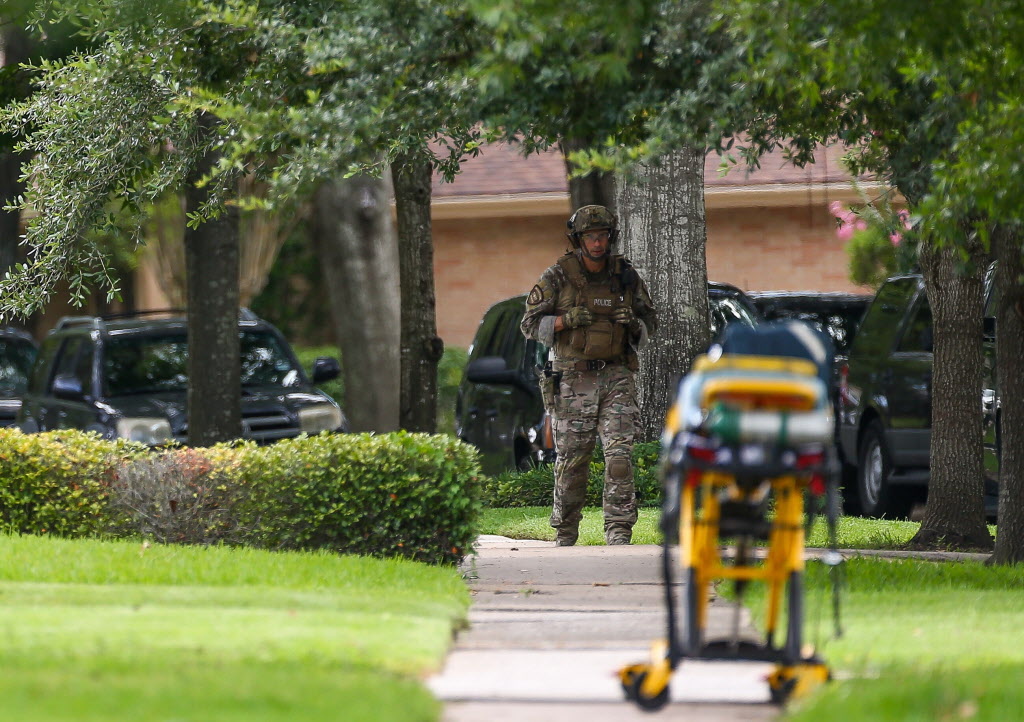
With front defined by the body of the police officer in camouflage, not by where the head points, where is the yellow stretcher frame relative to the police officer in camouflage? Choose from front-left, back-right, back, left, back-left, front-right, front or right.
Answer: front

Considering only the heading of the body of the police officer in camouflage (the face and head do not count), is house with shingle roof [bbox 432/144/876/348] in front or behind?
behind

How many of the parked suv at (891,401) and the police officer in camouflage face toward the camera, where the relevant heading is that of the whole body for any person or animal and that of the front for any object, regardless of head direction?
1

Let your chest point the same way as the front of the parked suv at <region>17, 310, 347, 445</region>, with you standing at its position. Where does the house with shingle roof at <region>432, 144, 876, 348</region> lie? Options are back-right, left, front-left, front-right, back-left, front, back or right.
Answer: left

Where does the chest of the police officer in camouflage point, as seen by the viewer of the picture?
toward the camera

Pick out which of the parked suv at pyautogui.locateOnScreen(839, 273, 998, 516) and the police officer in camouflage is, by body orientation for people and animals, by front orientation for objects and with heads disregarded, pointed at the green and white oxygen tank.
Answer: the police officer in camouflage

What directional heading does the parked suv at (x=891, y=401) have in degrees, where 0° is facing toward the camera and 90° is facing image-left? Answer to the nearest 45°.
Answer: approximately 225°

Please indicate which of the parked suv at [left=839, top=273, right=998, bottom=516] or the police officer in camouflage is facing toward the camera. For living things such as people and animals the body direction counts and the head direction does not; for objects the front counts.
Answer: the police officer in camouflage

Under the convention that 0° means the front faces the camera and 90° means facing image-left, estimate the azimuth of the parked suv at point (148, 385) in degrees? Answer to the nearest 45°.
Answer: approximately 315°

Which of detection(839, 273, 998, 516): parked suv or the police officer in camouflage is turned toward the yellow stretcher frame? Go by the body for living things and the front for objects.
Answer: the police officer in camouflage

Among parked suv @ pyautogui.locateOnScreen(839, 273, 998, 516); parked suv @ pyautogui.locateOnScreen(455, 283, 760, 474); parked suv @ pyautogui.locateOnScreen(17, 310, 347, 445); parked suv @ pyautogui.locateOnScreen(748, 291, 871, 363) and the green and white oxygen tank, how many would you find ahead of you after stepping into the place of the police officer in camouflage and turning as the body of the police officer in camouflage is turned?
1

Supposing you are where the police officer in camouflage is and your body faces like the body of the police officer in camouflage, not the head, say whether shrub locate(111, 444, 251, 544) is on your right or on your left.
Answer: on your right

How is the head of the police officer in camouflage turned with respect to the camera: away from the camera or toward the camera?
toward the camera

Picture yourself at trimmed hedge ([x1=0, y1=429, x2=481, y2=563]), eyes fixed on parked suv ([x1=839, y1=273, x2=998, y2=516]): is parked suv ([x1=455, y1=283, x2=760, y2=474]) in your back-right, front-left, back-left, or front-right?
front-left

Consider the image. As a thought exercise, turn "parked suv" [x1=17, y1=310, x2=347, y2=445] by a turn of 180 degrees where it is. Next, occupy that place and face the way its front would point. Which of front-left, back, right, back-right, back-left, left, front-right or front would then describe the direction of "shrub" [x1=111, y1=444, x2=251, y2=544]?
back-left

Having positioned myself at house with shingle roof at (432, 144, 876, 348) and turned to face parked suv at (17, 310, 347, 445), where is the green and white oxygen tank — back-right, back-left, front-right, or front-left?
front-left
